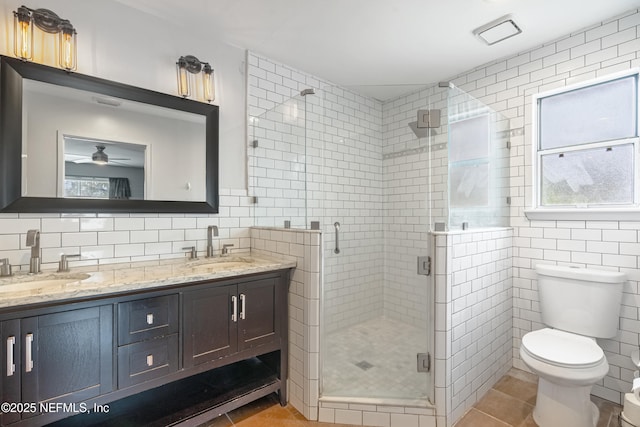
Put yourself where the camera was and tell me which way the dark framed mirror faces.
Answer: facing the viewer and to the right of the viewer

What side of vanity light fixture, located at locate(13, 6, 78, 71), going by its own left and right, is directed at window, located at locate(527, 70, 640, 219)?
left

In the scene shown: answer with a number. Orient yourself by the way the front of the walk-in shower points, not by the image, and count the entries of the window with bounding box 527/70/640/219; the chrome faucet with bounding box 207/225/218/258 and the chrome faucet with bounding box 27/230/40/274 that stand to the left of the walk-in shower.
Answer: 1

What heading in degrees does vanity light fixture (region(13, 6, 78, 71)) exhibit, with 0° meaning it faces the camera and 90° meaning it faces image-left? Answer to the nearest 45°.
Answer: approximately 315°

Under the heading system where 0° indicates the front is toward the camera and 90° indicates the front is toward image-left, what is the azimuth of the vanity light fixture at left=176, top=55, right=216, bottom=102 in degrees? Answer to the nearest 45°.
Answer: approximately 315°

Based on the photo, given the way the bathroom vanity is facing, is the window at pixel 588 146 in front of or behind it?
in front

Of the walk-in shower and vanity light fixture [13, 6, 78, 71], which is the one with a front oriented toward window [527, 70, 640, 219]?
the vanity light fixture

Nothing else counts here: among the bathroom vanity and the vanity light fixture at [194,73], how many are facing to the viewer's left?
0

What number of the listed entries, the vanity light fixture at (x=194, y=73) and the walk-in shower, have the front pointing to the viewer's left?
0
